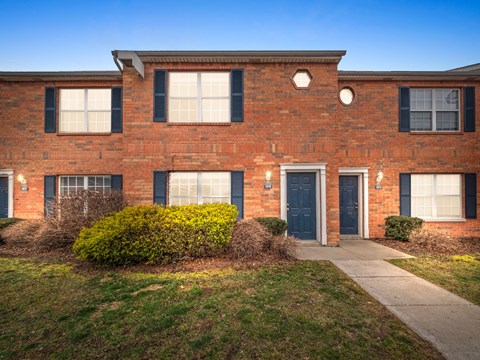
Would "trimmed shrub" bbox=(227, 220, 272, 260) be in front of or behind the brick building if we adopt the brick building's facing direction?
in front

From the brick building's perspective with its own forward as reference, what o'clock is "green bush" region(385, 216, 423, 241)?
The green bush is roughly at 9 o'clock from the brick building.

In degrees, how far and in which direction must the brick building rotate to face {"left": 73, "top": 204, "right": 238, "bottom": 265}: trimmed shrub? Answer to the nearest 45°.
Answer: approximately 45° to its right

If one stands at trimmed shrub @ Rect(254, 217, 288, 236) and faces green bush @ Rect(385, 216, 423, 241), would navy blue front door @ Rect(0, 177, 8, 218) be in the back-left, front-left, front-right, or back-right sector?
back-left

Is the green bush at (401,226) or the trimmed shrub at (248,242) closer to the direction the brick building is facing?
the trimmed shrub

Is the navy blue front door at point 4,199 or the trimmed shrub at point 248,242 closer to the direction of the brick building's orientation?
the trimmed shrub

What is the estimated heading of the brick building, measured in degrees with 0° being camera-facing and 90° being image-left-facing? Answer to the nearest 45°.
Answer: approximately 0°
